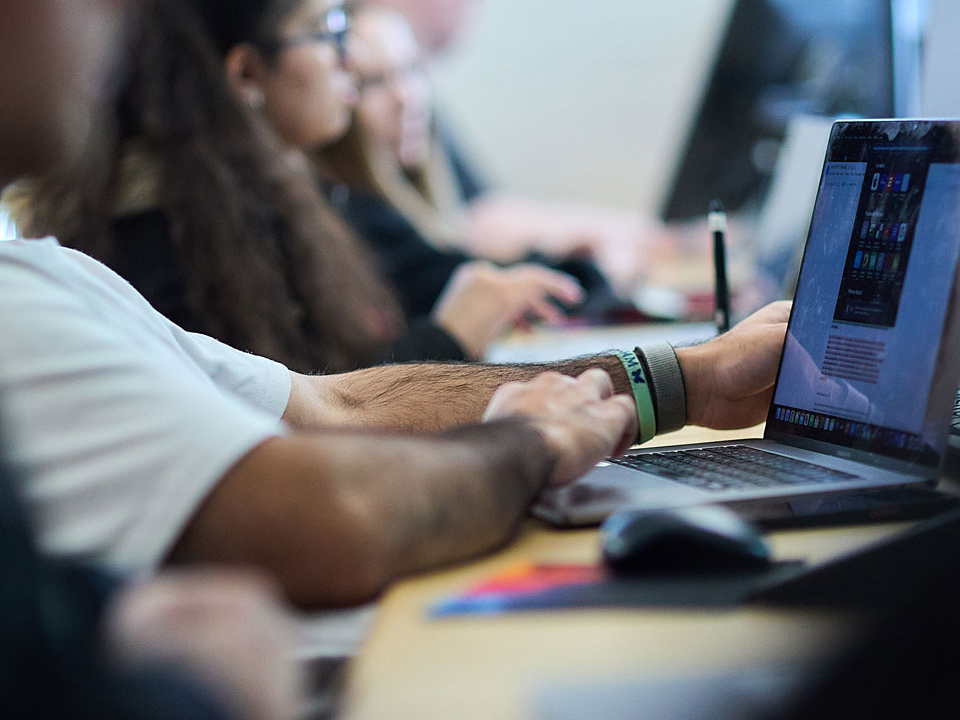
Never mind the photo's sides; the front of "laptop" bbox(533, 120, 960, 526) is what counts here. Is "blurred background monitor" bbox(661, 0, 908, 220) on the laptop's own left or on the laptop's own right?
on the laptop's own right

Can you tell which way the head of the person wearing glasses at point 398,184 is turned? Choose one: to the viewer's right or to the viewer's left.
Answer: to the viewer's right

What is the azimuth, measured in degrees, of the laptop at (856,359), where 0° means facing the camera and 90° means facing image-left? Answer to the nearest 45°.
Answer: approximately 45°

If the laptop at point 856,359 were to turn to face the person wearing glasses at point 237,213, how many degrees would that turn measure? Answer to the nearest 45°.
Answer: approximately 90° to its right

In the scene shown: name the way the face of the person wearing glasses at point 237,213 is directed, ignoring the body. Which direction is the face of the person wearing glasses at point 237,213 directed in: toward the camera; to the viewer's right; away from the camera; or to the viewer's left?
to the viewer's right
